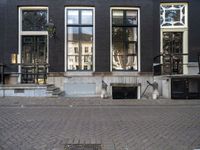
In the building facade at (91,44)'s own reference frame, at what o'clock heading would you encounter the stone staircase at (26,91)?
The stone staircase is roughly at 2 o'clock from the building facade.

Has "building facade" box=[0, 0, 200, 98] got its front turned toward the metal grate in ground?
yes

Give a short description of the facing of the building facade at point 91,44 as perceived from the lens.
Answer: facing the viewer

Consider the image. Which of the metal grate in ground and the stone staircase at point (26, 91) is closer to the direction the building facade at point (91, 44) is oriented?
the metal grate in ground
